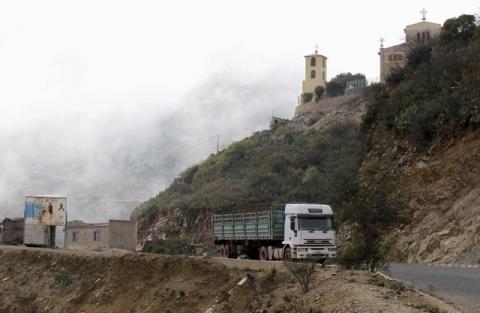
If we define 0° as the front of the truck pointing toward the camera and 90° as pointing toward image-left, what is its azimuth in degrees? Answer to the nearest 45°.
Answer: approximately 315°

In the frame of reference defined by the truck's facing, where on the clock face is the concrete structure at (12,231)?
The concrete structure is roughly at 6 o'clock from the truck.

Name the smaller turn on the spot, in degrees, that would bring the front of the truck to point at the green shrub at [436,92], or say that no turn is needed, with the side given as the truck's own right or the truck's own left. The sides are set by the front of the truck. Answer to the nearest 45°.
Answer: approximately 90° to the truck's own left
